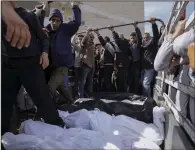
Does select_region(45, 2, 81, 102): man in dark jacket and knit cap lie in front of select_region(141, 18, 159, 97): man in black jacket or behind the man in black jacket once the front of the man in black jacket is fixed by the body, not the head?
in front

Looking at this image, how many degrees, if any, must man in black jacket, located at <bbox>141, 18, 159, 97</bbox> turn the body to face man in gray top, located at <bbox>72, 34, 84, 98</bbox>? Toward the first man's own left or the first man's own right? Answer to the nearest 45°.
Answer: approximately 45° to the first man's own right

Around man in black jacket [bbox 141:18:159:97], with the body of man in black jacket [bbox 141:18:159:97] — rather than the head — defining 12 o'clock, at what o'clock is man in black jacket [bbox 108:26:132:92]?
man in black jacket [bbox 108:26:132:92] is roughly at 3 o'clock from man in black jacket [bbox 141:18:159:97].

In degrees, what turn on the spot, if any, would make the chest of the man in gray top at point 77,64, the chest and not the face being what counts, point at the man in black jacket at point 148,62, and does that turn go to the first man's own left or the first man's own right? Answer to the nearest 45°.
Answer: approximately 45° to the first man's own left

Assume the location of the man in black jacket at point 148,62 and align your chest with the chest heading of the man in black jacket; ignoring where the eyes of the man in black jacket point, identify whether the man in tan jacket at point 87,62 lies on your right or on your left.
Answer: on your right

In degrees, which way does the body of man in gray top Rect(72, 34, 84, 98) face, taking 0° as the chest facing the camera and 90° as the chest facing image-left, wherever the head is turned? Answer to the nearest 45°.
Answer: approximately 315°

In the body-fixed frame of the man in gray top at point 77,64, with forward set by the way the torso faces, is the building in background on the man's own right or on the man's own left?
on the man's own left

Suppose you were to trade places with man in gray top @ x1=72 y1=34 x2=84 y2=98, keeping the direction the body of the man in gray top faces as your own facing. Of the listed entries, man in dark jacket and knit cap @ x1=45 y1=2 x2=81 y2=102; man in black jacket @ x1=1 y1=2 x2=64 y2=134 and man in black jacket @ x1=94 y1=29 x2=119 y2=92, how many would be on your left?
1

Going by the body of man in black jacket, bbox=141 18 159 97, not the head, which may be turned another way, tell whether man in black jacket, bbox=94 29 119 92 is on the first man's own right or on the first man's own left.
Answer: on the first man's own right

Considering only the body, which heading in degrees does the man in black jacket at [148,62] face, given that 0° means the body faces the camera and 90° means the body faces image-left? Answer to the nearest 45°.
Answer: approximately 45°
